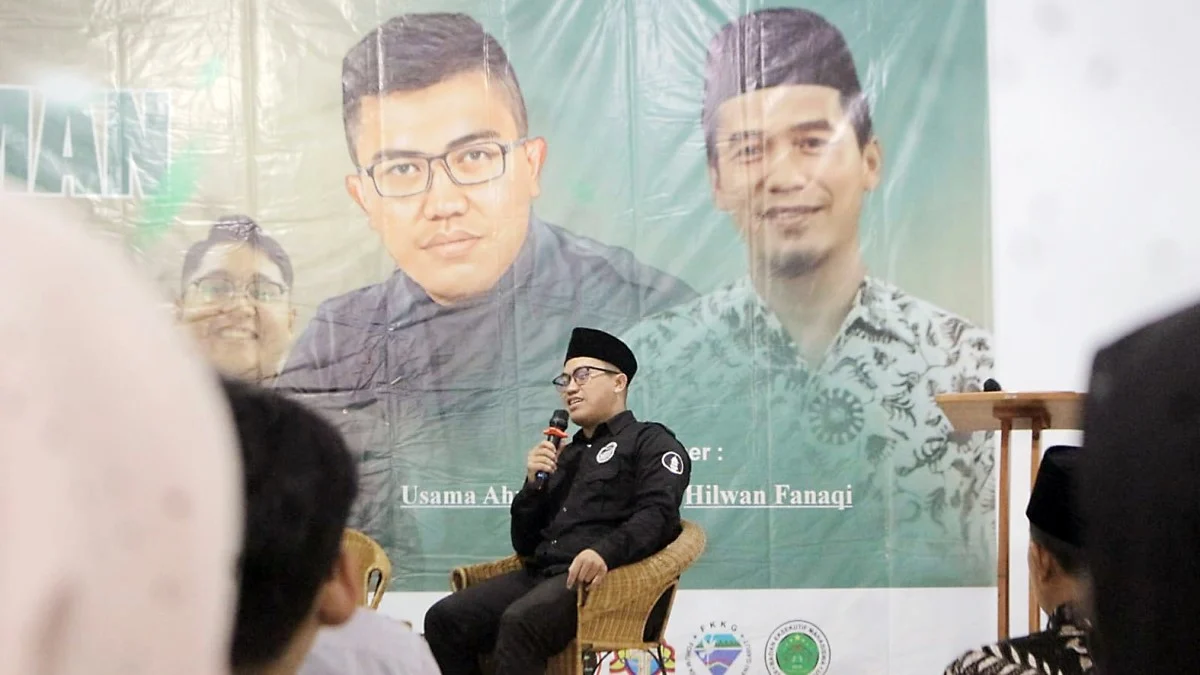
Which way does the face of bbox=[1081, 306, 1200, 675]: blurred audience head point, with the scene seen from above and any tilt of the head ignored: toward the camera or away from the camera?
away from the camera

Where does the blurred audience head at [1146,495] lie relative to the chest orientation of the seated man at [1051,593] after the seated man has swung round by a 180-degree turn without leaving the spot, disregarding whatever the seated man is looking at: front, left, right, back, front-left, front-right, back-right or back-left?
front-right

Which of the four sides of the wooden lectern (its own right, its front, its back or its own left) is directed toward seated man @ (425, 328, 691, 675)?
right

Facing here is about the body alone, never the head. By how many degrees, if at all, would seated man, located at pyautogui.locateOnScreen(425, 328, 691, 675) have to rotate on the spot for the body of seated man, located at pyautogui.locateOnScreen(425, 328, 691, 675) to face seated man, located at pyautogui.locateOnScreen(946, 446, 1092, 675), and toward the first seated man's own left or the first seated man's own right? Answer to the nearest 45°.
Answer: approximately 90° to the first seated man's own left

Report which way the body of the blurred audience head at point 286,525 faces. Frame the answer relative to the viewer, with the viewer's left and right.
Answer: facing away from the viewer
